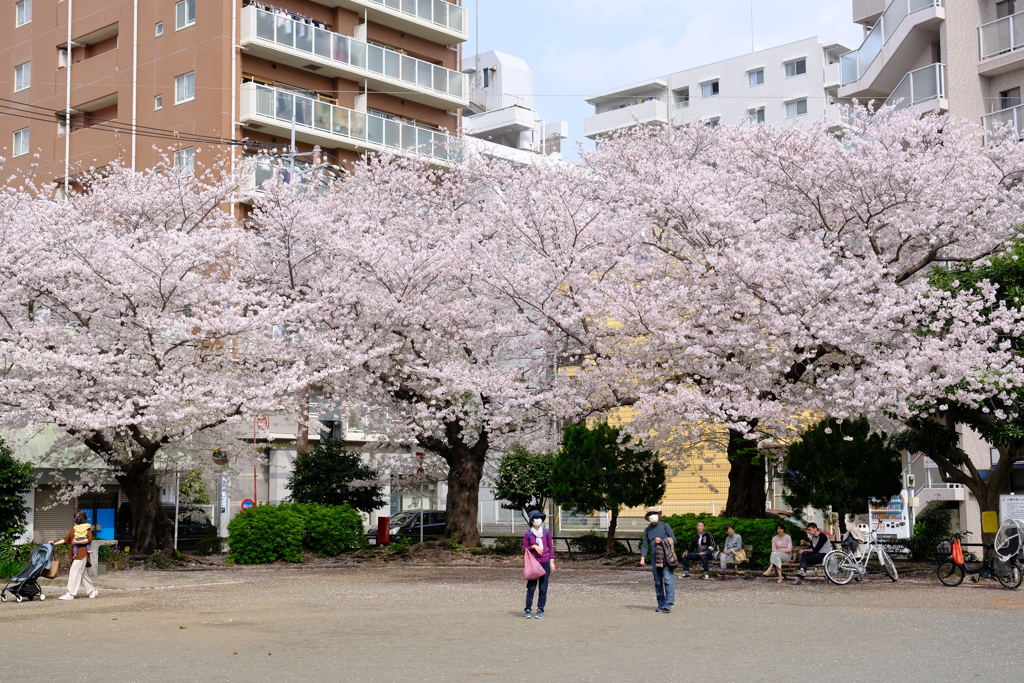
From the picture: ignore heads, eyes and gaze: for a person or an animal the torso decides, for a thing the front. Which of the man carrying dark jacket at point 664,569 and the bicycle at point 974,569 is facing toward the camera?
the man carrying dark jacket

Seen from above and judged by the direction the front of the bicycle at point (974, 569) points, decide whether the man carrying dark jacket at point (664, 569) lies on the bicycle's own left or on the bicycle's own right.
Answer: on the bicycle's own left

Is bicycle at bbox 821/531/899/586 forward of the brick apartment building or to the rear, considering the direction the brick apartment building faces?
forward

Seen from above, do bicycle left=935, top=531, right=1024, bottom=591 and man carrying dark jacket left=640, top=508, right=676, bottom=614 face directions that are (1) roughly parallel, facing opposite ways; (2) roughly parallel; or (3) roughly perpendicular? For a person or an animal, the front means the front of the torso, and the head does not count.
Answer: roughly perpendicular

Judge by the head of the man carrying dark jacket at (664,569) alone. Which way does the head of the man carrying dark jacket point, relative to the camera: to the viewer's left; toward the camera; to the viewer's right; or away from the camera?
toward the camera

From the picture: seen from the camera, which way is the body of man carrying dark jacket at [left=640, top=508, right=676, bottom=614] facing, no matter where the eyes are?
toward the camera

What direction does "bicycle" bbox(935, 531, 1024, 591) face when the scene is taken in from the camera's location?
facing to the left of the viewer

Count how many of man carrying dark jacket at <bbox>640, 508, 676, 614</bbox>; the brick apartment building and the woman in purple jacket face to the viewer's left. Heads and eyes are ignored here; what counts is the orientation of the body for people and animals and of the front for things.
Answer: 0

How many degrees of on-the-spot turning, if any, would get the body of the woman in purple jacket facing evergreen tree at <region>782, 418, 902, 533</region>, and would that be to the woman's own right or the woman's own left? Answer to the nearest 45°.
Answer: approximately 135° to the woman's own left

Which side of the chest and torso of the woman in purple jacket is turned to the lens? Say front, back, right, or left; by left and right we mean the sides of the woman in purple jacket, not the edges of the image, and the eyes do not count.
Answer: front

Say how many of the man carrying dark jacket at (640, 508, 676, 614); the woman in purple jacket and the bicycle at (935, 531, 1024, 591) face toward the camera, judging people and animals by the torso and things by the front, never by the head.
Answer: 2

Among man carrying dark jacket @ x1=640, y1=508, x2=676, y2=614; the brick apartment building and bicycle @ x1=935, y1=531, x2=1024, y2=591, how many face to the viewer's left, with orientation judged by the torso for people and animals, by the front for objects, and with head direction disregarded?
1

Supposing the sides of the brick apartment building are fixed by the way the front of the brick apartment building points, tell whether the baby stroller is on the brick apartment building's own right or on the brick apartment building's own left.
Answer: on the brick apartment building's own right

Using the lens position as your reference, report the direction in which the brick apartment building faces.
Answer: facing the viewer and to the right of the viewer
